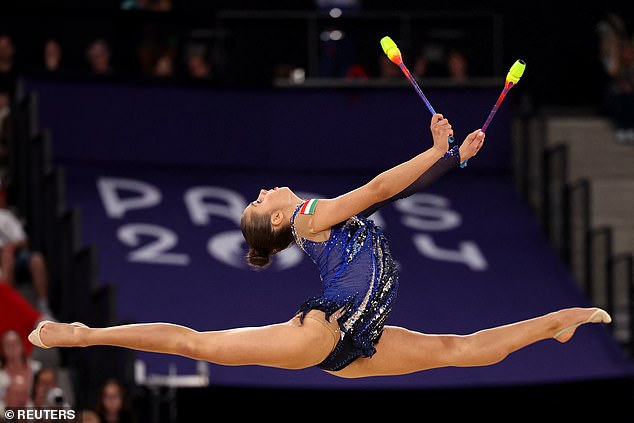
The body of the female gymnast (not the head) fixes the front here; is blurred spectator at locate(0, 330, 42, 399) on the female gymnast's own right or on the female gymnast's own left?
on the female gymnast's own left

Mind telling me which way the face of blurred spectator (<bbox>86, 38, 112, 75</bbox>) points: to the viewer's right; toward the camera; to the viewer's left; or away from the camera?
toward the camera

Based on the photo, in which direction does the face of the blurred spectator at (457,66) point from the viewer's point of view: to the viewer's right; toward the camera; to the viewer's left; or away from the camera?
toward the camera

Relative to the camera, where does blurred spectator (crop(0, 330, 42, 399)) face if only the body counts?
toward the camera

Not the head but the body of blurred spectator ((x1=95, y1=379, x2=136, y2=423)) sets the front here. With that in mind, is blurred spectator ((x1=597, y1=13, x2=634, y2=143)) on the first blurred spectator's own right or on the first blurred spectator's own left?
on the first blurred spectator's own left

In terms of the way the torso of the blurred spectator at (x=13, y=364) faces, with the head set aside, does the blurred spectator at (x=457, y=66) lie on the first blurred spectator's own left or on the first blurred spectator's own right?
on the first blurred spectator's own left

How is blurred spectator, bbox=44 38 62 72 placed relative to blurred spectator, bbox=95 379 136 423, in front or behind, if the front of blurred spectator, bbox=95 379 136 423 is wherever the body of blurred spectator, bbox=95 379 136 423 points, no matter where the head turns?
behind

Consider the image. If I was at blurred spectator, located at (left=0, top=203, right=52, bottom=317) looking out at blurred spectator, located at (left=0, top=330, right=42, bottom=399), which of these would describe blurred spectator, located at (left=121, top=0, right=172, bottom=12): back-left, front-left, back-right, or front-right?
back-left

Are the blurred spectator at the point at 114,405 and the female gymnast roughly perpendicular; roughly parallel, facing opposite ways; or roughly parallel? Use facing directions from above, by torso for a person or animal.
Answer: roughly perpendicular
